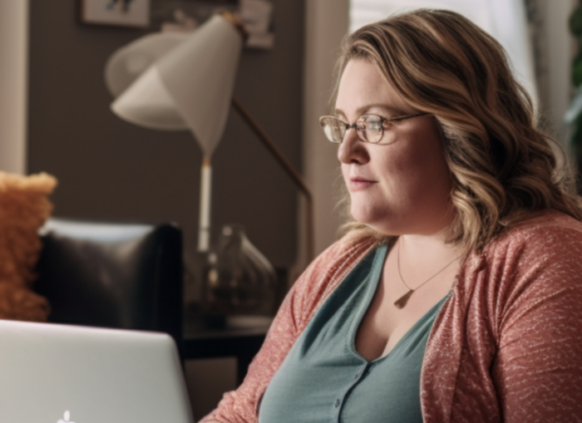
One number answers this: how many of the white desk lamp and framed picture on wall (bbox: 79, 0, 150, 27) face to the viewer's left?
1

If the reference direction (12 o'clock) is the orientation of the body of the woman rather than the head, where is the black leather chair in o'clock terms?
The black leather chair is roughly at 3 o'clock from the woman.

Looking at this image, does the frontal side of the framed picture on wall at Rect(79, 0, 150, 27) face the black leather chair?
yes

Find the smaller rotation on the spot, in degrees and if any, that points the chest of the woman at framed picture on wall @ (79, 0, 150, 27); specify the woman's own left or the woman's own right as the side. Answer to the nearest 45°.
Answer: approximately 90° to the woman's own right

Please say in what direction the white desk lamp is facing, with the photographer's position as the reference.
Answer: facing to the left of the viewer

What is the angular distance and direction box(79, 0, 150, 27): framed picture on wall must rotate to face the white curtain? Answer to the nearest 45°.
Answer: approximately 90° to its left

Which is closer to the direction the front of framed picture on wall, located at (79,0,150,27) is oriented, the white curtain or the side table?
the side table

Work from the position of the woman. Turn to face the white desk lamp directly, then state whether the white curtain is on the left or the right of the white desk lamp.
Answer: right

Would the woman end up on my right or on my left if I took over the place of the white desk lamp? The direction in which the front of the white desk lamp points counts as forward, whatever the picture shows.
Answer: on my left

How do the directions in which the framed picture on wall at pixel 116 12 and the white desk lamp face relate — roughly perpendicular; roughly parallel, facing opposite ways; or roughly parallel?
roughly perpendicular

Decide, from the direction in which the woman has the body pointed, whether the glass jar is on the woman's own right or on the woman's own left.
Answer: on the woman's own right

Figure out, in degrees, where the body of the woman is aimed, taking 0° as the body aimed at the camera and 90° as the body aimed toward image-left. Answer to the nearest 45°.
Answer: approximately 45°
